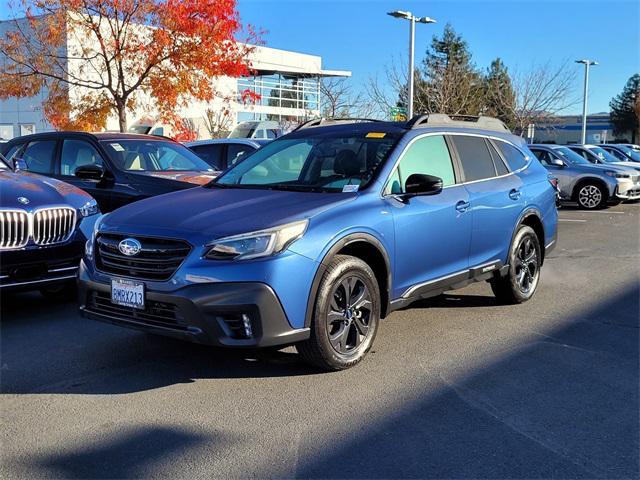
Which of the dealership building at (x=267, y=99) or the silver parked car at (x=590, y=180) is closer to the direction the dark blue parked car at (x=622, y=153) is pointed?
the silver parked car

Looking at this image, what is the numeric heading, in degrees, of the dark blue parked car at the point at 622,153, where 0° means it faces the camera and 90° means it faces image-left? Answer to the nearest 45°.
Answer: approximately 315°

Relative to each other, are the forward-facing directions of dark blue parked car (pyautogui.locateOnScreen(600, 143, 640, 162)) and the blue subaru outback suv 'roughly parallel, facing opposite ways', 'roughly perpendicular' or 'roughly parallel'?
roughly perpendicular

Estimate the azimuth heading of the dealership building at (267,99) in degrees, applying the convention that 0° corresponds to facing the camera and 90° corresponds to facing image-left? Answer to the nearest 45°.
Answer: approximately 315°

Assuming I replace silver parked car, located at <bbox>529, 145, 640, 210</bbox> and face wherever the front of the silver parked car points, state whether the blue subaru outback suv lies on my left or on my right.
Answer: on my right

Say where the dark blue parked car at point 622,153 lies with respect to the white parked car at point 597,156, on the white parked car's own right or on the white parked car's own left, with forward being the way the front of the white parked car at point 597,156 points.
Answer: on the white parked car's own left

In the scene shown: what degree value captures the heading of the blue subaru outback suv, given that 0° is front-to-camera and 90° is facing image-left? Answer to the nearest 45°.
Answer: approximately 45°

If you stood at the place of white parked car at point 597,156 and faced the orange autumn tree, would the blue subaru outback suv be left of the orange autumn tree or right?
left

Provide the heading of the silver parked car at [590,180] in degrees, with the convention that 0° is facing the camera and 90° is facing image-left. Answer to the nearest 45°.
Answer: approximately 315°
